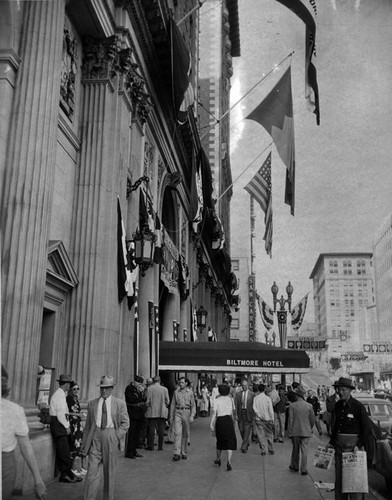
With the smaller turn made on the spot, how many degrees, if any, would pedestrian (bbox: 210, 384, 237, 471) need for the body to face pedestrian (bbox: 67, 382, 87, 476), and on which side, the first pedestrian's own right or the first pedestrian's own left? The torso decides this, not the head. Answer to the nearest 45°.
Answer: approximately 135° to the first pedestrian's own left

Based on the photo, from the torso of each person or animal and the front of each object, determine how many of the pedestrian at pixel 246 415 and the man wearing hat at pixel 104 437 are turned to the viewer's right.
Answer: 0

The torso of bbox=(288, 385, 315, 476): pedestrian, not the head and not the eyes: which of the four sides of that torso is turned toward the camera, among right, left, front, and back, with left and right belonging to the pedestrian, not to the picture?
back

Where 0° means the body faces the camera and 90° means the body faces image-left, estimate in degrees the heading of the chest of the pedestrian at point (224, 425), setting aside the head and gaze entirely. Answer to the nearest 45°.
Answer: approximately 180°

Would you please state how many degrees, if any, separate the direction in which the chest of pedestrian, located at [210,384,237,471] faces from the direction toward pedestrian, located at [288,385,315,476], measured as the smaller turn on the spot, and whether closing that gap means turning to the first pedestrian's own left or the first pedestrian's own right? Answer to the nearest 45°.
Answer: approximately 90° to the first pedestrian's own right

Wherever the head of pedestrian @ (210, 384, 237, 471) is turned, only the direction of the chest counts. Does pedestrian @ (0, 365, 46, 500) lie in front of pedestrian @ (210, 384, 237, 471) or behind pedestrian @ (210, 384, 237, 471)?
behind

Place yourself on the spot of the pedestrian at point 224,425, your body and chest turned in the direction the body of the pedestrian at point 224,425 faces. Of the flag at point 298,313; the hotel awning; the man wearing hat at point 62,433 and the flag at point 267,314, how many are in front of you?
3

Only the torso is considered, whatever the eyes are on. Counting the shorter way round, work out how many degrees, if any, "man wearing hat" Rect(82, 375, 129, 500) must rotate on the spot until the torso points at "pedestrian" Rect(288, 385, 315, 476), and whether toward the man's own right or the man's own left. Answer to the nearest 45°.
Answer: approximately 135° to the man's own left

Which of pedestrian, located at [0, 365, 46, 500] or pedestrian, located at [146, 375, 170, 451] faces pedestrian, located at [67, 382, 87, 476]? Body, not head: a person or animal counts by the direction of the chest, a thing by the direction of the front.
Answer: pedestrian, located at [0, 365, 46, 500]
